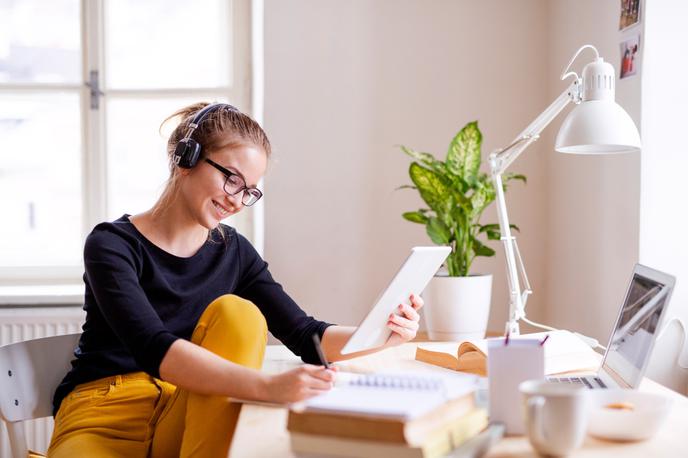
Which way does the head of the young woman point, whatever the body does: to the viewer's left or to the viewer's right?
to the viewer's right

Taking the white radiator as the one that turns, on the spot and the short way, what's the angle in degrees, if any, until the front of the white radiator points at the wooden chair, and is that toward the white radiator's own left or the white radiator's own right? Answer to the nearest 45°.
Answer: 0° — it already faces it

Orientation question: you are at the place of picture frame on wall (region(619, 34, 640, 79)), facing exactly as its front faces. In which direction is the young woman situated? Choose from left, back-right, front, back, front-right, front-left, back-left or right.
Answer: front

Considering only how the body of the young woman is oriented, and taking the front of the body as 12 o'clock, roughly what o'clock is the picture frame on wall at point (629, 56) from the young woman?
The picture frame on wall is roughly at 10 o'clock from the young woman.

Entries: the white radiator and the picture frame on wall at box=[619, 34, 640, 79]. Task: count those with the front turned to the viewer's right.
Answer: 0

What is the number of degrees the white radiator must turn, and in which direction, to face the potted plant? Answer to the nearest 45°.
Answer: approximately 45° to its left

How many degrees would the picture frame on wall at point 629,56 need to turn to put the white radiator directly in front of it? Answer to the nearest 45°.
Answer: approximately 45° to its right

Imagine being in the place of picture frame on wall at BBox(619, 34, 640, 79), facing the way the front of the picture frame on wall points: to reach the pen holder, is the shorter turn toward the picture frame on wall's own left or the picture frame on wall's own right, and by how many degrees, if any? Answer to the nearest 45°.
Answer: approximately 45° to the picture frame on wall's own left

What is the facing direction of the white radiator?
toward the camera

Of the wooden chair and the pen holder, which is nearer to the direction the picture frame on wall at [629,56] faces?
the wooden chair

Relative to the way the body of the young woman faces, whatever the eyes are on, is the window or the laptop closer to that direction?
the laptop

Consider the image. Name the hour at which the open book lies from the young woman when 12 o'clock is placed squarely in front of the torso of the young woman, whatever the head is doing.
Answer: The open book is roughly at 11 o'clock from the young woman.

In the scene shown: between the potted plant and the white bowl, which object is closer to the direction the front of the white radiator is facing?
the white bowl

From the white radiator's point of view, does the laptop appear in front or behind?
in front

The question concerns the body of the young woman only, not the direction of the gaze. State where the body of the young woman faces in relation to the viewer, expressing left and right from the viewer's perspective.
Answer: facing the viewer and to the right of the viewer
